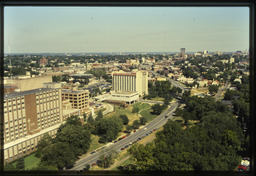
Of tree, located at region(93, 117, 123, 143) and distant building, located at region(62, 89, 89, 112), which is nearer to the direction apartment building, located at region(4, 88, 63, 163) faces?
the tree

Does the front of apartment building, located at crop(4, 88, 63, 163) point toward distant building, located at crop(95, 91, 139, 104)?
no

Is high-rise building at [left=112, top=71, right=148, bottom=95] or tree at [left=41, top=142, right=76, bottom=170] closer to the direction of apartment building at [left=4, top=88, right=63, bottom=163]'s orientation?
the tree

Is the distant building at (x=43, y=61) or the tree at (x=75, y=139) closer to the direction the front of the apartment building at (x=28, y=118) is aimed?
the tree

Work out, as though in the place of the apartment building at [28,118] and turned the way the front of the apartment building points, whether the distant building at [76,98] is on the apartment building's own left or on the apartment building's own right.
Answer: on the apartment building's own left

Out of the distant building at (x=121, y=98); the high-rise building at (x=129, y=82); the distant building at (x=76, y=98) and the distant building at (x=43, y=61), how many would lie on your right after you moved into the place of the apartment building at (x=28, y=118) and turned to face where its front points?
0

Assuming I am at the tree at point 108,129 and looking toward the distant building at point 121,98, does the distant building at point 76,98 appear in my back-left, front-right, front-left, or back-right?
front-left

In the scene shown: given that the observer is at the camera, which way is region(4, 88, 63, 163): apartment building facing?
facing the viewer and to the right of the viewer

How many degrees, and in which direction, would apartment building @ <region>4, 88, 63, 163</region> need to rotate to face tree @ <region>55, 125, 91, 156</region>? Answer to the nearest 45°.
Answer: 0° — it already faces it

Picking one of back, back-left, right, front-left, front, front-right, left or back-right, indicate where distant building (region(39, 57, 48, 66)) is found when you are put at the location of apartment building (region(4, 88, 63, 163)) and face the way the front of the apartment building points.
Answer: back-left

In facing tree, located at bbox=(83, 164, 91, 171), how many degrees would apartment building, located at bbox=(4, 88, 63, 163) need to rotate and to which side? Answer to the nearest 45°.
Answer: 0° — it already faces it

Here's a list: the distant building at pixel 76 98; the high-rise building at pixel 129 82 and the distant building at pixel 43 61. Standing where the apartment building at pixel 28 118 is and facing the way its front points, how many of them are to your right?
0

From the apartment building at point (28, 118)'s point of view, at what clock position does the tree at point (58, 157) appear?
The tree is roughly at 1 o'clock from the apartment building.

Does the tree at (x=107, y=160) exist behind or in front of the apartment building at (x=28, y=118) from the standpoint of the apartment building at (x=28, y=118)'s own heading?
in front

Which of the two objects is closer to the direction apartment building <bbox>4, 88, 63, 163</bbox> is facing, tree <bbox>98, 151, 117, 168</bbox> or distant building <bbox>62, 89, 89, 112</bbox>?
the tree
